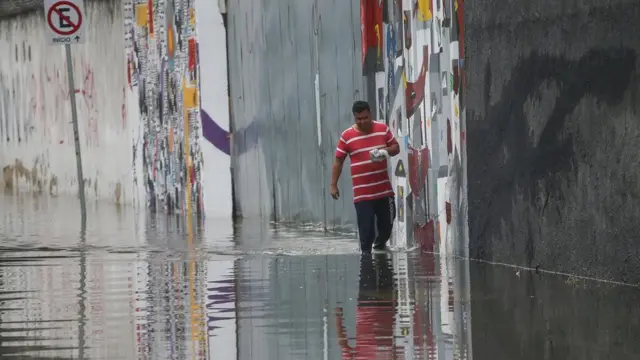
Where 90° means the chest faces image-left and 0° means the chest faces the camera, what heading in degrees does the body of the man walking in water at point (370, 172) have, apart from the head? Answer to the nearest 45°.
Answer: approximately 0°

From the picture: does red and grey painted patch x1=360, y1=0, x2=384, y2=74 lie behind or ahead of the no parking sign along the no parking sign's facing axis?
ahead

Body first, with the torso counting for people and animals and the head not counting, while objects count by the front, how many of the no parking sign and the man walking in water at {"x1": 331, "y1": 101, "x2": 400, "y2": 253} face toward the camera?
2

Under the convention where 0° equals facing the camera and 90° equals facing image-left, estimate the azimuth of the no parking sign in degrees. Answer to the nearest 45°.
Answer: approximately 0°

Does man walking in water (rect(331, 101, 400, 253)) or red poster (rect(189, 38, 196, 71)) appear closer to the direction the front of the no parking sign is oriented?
the man walking in water
